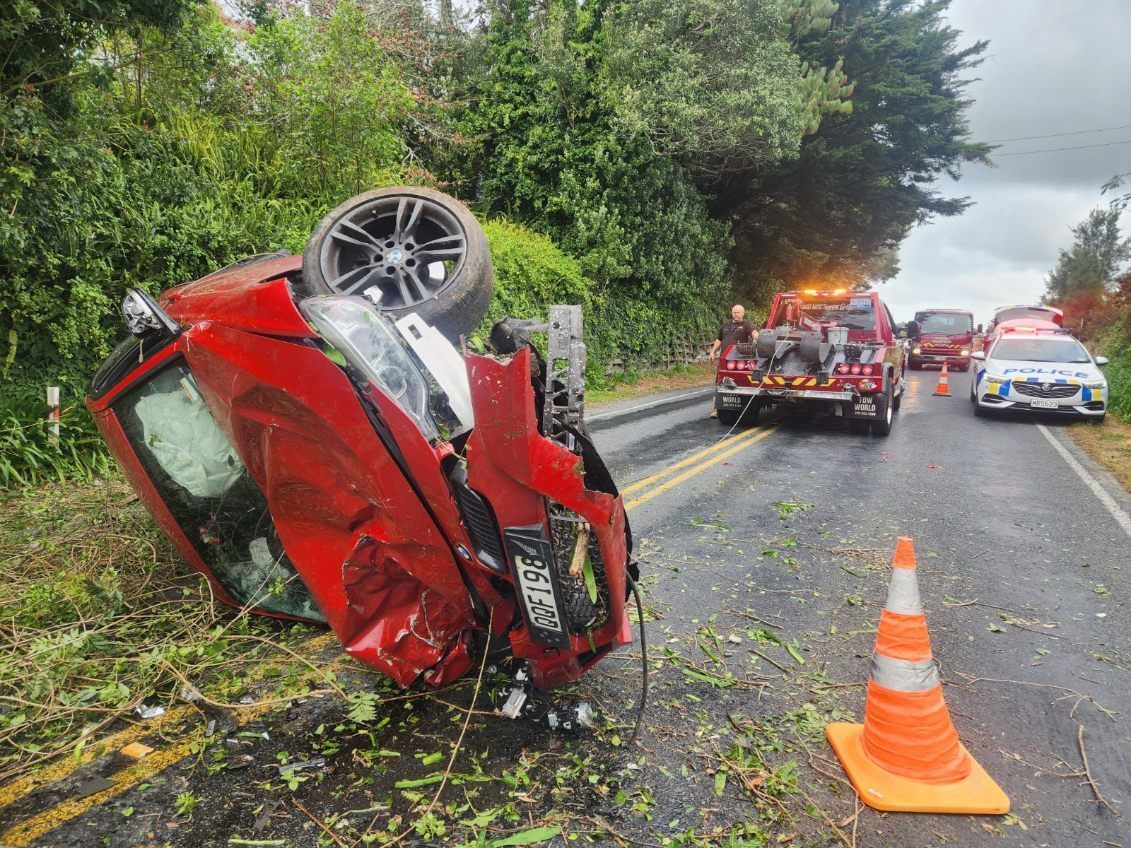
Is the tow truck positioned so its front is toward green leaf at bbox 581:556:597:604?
no

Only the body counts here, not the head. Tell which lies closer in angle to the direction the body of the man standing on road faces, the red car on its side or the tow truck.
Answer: the red car on its side

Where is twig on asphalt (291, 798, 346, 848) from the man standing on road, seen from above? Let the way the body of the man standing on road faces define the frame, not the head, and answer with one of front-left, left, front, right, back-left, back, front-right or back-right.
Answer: front

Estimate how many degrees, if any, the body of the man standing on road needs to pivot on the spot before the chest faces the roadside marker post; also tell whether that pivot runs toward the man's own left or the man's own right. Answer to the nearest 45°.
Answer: approximately 45° to the man's own right

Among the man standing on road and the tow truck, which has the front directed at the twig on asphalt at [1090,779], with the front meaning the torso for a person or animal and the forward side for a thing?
the man standing on road

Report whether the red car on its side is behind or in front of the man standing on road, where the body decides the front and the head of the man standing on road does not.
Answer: in front

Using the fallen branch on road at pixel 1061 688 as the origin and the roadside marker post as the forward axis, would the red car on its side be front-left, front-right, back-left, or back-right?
front-left

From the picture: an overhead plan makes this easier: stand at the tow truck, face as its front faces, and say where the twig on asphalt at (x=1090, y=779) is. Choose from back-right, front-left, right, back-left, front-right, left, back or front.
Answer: back

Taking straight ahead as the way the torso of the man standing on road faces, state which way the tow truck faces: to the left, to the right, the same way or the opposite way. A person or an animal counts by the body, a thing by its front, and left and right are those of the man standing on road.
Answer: the opposite way

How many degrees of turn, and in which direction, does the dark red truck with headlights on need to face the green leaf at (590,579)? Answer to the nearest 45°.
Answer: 0° — it already faces it

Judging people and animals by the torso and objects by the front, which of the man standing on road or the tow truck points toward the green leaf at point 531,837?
the man standing on road

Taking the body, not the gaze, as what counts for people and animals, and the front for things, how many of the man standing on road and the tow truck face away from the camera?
1

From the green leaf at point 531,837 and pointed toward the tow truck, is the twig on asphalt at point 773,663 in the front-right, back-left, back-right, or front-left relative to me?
front-right

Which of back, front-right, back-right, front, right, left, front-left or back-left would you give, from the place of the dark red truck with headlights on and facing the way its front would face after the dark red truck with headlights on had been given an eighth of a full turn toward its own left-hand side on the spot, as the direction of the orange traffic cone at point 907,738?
front-right

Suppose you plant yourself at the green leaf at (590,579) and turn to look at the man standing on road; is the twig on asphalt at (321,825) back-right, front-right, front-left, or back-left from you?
back-left

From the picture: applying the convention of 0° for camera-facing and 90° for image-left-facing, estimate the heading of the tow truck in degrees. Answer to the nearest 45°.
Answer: approximately 180°

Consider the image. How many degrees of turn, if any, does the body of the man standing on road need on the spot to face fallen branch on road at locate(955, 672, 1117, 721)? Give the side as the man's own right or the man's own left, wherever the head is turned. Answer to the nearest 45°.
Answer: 0° — they already face it

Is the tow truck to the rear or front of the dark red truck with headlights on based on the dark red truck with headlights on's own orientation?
to the front

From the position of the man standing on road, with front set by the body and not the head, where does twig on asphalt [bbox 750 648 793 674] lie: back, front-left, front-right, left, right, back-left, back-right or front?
front

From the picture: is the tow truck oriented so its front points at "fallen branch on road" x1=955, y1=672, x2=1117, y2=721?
no

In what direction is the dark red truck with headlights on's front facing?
toward the camera
